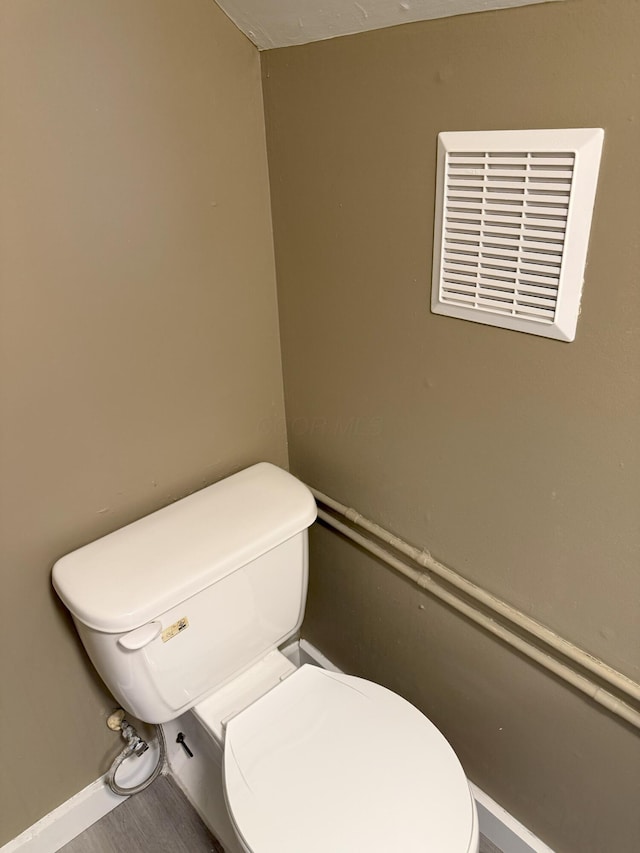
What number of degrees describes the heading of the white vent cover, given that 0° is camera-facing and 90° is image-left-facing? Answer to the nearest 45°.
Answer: approximately 45°

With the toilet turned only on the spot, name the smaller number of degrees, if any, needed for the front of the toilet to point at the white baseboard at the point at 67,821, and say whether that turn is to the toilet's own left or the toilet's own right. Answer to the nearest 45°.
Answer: approximately 135° to the toilet's own right

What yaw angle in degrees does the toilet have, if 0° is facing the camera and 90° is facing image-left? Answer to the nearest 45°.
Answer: approximately 315°

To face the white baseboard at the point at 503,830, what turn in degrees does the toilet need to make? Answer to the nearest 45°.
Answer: approximately 45° to its left
